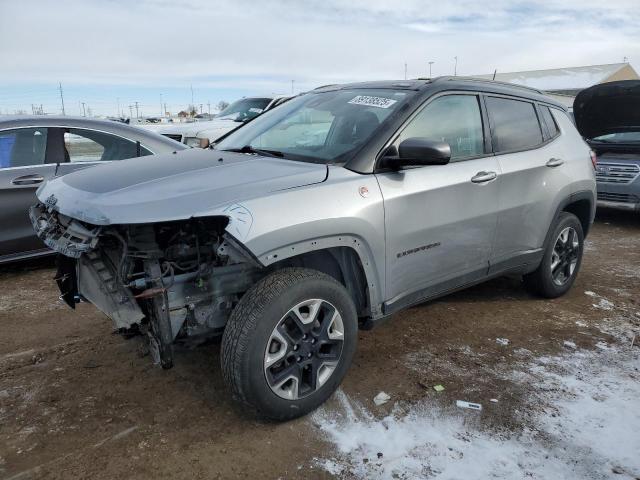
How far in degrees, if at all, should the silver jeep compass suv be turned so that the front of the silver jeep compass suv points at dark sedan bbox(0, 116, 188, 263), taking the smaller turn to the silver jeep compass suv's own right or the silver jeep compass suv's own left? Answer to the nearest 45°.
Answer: approximately 90° to the silver jeep compass suv's own right

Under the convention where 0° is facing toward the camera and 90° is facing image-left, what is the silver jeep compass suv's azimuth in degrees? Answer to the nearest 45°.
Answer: approximately 45°

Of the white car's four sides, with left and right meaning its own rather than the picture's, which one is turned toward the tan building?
back

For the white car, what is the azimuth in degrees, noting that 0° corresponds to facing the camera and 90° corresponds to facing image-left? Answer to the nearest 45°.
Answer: approximately 45°

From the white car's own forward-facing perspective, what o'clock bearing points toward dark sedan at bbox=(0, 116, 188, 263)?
The dark sedan is roughly at 11 o'clock from the white car.

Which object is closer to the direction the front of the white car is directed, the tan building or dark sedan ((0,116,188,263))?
the dark sedan
